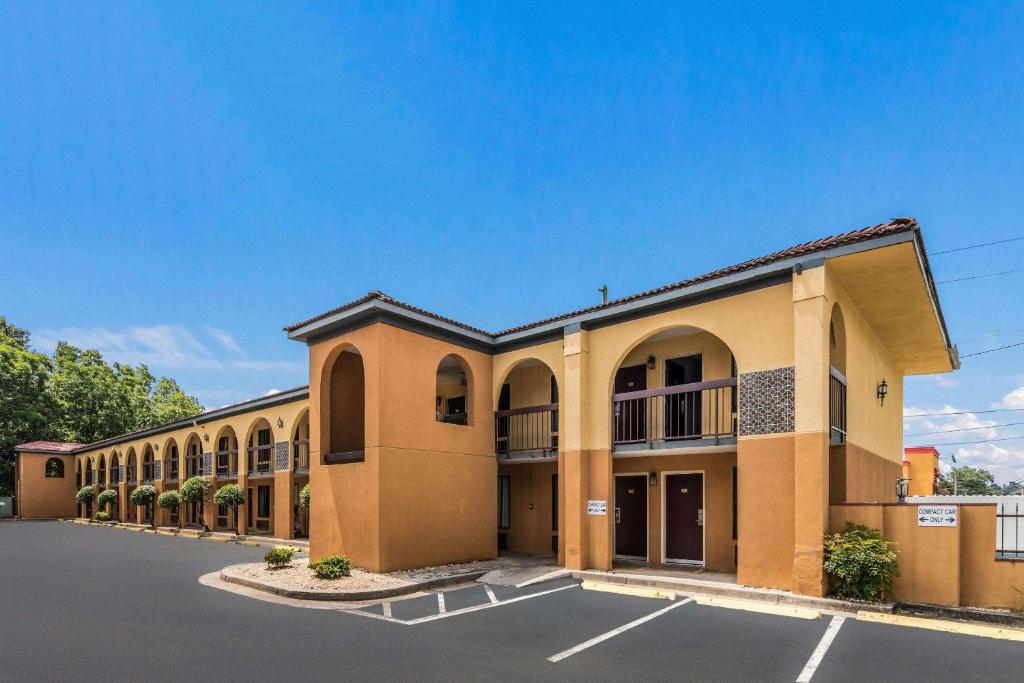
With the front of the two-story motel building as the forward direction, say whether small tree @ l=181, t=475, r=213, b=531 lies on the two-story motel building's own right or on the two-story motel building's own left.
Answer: on the two-story motel building's own right

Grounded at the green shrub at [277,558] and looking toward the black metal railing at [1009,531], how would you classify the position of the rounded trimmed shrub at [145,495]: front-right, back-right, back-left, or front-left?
back-left

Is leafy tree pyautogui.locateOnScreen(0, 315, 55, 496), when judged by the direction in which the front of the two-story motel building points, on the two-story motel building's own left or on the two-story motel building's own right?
on the two-story motel building's own right

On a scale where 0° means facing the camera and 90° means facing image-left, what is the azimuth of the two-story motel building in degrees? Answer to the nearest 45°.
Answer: approximately 45°

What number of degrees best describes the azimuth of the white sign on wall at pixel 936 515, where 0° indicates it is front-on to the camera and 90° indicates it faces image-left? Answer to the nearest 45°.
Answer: approximately 0°

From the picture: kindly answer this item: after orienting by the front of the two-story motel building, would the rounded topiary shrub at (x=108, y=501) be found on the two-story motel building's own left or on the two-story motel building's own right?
on the two-story motel building's own right
